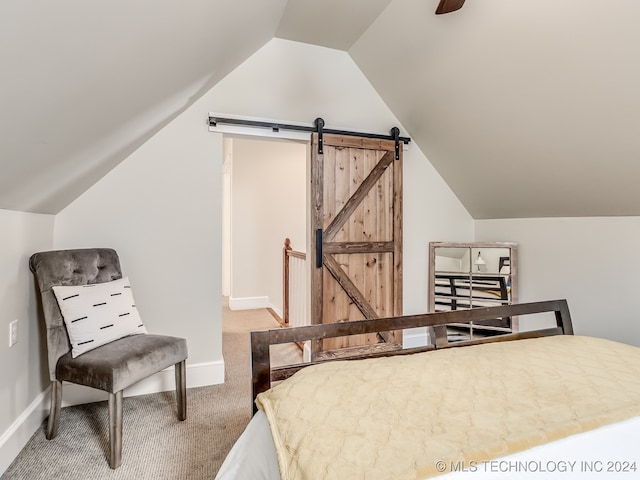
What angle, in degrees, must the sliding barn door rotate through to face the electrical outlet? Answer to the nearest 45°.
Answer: approximately 90° to its right

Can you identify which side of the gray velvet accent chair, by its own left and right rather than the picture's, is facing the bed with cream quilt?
front

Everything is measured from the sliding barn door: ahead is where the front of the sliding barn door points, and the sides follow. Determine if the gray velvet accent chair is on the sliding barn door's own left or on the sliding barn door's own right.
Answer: on the sliding barn door's own right

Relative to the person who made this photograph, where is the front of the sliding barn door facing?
facing the viewer and to the right of the viewer

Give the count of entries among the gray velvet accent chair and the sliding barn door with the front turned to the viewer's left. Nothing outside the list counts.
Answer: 0

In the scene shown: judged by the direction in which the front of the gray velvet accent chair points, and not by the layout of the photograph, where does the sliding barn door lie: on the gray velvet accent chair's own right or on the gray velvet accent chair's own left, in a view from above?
on the gray velvet accent chair's own left

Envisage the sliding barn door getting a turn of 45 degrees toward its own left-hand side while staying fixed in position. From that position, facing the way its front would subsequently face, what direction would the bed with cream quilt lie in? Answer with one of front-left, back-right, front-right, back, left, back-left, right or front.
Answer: right

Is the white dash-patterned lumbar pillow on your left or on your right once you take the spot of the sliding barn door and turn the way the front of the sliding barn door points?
on your right
